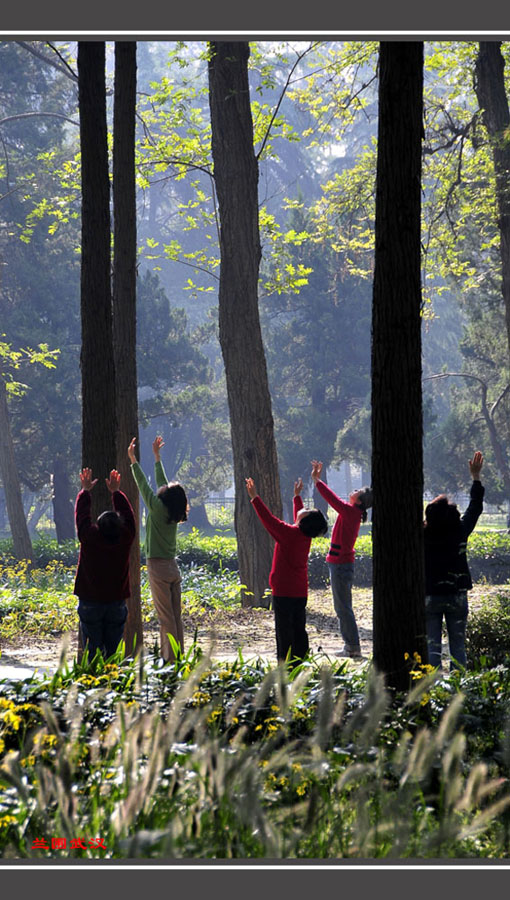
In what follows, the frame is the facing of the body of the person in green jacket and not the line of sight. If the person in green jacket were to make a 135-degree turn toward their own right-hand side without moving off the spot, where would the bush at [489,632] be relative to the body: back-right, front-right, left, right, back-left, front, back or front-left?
front

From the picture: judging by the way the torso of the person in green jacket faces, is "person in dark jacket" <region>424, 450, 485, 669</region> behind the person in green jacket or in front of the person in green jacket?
behind

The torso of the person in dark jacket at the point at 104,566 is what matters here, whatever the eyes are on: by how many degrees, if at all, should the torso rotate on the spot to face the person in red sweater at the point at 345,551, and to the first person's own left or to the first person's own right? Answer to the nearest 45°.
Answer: approximately 45° to the first person's own right

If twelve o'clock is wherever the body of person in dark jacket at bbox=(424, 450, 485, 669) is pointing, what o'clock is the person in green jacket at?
The person in green jacket is roughly at 9 o'clock from the person in dark jacket.

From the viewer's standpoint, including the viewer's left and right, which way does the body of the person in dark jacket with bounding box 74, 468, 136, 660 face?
facing away from the viewer

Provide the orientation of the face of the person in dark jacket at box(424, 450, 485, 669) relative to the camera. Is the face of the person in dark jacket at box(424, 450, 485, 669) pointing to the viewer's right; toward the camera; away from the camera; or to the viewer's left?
away from the camera

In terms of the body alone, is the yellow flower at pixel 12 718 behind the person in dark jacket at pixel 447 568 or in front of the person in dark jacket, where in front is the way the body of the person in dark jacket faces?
behind

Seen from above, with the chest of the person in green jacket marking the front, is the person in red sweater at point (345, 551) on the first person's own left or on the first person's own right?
on the first person's own right

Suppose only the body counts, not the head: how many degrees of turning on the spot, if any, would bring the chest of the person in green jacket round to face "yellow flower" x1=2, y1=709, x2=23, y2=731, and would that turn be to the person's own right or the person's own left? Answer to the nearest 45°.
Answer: approximately 135° to the person's own left

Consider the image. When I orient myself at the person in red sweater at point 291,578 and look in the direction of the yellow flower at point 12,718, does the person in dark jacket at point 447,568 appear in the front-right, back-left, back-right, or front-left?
back-left

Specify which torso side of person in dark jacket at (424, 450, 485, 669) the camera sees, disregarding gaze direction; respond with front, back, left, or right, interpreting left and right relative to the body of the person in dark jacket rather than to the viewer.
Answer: back

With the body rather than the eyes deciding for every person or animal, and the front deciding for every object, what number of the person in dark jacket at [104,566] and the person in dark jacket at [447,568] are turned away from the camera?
2
